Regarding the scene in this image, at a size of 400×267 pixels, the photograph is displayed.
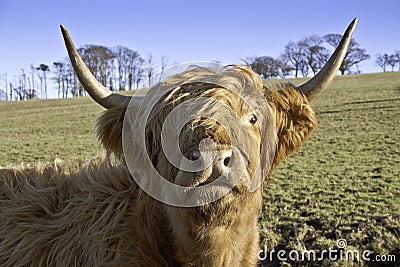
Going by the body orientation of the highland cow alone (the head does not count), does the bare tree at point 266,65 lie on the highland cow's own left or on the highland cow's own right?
on the highland cow's own left

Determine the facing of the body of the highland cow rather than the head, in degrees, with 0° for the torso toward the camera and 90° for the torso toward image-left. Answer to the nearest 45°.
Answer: approximately 315°
